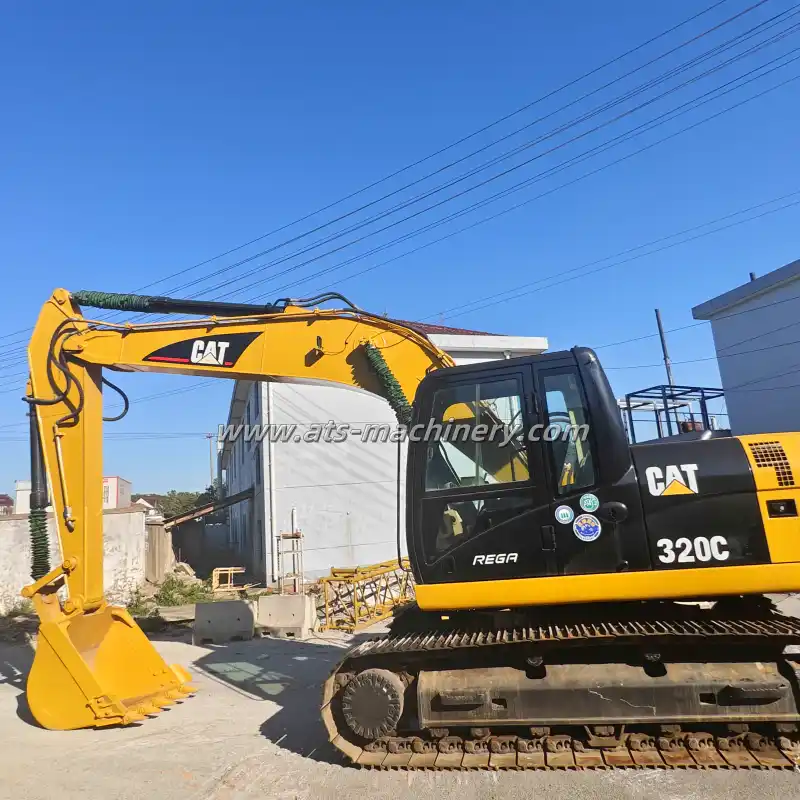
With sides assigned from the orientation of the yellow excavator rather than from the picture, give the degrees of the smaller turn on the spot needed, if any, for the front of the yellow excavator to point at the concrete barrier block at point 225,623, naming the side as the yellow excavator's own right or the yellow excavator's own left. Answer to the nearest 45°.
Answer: approximately 45° to the yellow excavator's own right

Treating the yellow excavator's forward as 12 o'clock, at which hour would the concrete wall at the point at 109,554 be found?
The concrete wall is roughly at 2 o'clock from the yellow excavator.

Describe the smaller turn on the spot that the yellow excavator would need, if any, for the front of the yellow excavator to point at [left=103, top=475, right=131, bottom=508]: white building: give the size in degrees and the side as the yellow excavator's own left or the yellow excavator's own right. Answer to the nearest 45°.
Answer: approximately 45° to the yellow excavator's own right

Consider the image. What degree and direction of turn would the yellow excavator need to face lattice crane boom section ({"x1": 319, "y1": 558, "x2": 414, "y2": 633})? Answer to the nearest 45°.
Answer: approximately 90° to its right

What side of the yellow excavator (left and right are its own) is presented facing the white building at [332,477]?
right

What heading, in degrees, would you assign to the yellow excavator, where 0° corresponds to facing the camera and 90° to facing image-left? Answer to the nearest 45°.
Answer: approximately 90°

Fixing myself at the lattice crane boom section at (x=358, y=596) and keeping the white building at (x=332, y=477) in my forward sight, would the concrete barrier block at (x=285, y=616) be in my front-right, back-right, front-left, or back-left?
back-left

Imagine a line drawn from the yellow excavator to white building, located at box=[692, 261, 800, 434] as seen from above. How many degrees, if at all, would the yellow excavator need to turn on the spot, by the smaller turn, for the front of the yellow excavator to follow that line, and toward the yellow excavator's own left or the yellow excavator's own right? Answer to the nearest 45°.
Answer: approximately 135° to the yellow excavator's own right

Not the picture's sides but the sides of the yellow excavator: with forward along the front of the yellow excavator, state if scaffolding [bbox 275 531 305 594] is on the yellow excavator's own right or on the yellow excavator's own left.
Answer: on the yellow excavator's own right
